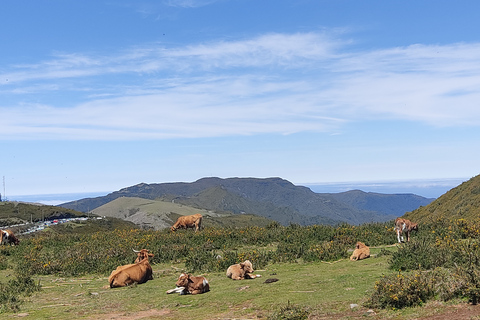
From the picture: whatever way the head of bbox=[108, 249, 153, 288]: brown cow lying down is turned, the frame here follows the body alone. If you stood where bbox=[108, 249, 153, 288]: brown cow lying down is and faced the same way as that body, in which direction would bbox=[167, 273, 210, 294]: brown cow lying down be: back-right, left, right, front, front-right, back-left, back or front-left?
right

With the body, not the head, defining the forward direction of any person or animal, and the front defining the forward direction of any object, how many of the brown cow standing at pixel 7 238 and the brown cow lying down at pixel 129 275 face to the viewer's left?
0

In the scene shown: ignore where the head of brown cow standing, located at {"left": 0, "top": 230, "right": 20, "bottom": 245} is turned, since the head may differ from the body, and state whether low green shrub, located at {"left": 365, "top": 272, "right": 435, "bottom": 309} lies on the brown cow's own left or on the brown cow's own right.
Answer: on the brown cow's own right

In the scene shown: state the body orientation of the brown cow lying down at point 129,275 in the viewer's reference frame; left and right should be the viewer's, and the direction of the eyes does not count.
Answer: facing away from the viewer and to the right of the viewer

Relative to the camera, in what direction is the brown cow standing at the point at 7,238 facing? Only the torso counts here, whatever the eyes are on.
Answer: to the viewer's right

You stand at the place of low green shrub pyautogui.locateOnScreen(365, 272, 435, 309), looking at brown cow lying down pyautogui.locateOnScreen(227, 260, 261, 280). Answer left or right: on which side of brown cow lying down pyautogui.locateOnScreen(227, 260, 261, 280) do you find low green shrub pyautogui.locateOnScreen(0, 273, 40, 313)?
left

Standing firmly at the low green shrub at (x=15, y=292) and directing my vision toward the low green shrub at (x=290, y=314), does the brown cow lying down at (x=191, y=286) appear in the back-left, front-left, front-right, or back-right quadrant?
front-left

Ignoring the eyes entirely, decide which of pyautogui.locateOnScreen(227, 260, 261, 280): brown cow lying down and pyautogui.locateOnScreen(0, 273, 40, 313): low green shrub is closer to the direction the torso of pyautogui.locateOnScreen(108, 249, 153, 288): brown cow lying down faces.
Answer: the brown cow lying down
